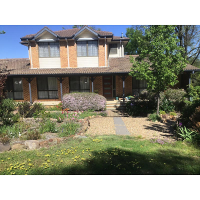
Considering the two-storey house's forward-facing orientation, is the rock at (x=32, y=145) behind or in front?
in front

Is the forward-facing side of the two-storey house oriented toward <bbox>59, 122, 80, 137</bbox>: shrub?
yes

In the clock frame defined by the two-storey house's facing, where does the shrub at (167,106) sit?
The shrub is roughly at 10 o'clock from the two-storey house.

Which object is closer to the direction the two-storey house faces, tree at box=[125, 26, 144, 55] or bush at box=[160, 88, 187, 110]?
the bush

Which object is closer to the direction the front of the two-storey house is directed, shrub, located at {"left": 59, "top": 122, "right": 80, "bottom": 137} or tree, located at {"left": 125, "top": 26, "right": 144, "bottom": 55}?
the shrub

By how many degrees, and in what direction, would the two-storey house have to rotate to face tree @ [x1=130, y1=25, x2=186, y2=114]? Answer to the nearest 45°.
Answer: approximately 45° to its left

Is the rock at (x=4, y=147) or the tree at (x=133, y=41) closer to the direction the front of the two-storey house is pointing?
the rock

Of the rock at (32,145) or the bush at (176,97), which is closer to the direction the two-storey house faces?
the rock

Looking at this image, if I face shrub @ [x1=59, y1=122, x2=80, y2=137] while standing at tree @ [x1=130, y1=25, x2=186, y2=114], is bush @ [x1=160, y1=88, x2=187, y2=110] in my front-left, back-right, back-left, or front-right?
back-right

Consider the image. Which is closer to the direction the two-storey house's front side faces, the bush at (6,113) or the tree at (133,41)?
the bush

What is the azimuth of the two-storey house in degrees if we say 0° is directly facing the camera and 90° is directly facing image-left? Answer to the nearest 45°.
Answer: approximately 0°

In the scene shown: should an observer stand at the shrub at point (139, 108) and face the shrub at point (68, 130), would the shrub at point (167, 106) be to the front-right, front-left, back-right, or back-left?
back-left

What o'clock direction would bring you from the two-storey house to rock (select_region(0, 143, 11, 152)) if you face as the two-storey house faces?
The rock is roughly at 12 o'clock from the two-storey house.

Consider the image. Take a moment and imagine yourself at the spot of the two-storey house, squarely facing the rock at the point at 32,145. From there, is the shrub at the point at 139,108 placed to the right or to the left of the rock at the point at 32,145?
left
